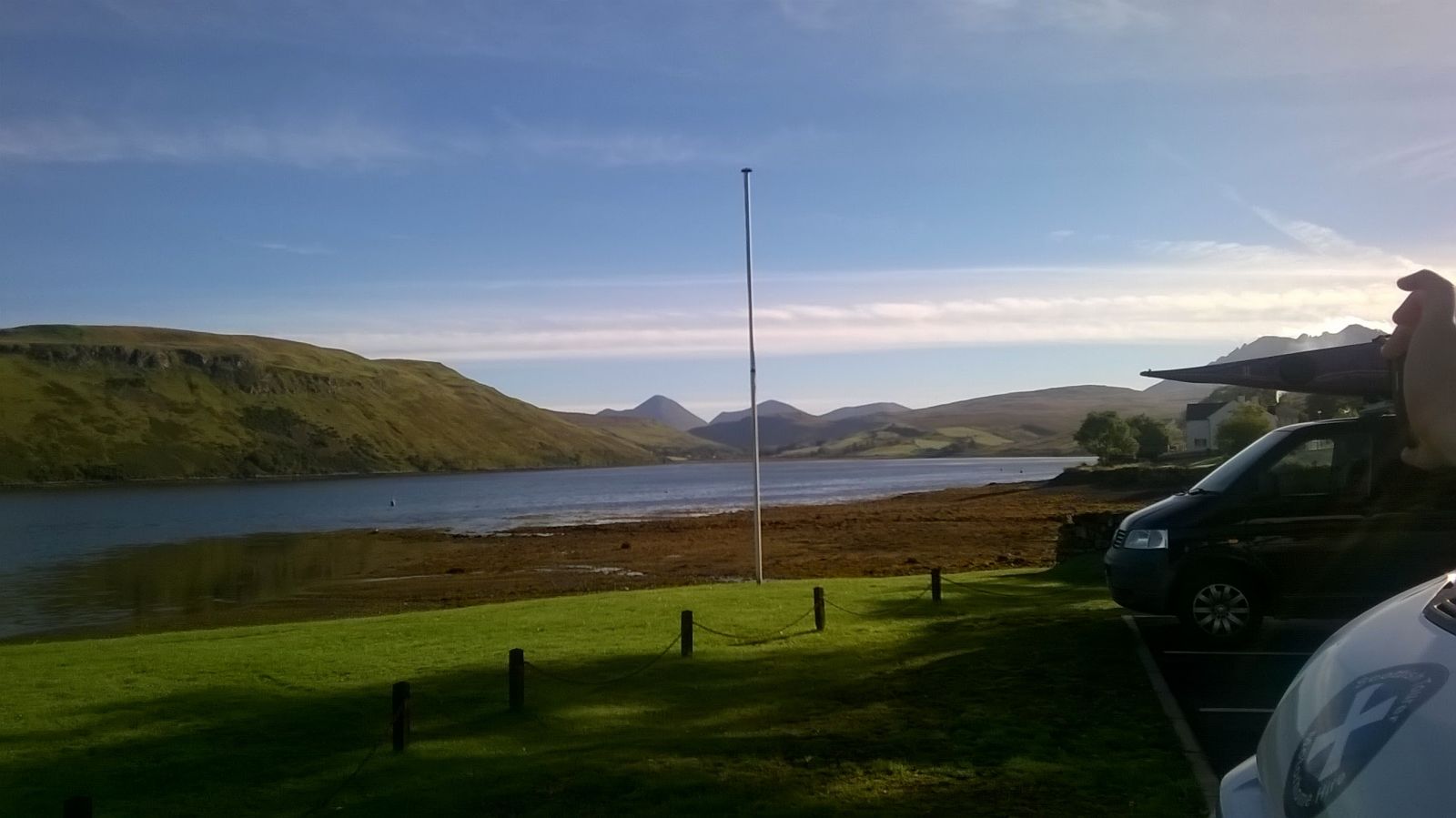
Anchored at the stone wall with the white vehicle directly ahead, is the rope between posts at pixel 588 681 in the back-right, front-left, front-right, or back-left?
front-right

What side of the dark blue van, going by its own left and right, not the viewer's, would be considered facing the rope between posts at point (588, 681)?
front

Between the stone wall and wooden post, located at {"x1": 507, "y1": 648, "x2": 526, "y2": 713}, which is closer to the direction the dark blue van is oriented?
the wooden post

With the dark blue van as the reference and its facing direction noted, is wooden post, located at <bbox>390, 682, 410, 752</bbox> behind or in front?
in front

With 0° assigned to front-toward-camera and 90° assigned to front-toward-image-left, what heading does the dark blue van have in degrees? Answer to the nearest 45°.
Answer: approximately 90°

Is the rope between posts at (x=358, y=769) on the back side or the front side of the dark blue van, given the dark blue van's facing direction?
on the front side

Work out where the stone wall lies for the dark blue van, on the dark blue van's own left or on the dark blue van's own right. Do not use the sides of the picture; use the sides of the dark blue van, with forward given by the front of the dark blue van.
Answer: on the dark blue van's own right

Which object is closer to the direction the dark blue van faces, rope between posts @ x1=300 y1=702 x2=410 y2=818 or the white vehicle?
the rope between posts

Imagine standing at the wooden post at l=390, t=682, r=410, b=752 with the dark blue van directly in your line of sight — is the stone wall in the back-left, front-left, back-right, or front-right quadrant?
front-left

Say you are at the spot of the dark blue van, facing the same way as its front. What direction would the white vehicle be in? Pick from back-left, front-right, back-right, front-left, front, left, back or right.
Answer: left
